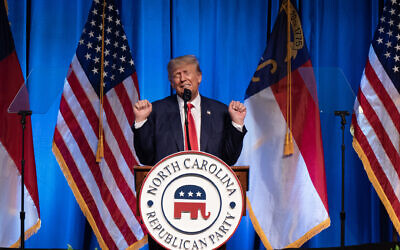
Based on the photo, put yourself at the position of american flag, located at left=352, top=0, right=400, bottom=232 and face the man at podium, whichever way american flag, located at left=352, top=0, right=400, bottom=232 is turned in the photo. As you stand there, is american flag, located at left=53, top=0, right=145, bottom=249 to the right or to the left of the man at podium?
right

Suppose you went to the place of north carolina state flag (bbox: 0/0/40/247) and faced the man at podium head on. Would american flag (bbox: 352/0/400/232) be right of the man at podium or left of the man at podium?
left

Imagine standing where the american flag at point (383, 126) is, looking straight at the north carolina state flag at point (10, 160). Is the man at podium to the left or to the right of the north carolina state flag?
left

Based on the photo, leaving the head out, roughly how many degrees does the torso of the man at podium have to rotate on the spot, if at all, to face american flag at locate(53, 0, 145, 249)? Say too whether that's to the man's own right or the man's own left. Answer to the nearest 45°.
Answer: approximately 135° to the man's own right

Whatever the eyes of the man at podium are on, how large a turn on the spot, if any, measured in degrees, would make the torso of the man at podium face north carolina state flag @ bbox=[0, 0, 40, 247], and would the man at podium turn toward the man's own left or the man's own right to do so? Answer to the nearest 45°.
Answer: approximately 135° to the man's own right

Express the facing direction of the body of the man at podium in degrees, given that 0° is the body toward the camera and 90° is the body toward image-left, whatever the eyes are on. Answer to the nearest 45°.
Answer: approximately 0°

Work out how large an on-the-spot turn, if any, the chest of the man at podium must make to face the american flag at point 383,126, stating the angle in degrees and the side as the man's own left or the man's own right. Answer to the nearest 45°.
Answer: approximately 135° to the man's own left

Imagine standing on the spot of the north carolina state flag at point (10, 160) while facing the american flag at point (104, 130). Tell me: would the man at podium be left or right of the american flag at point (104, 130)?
right
